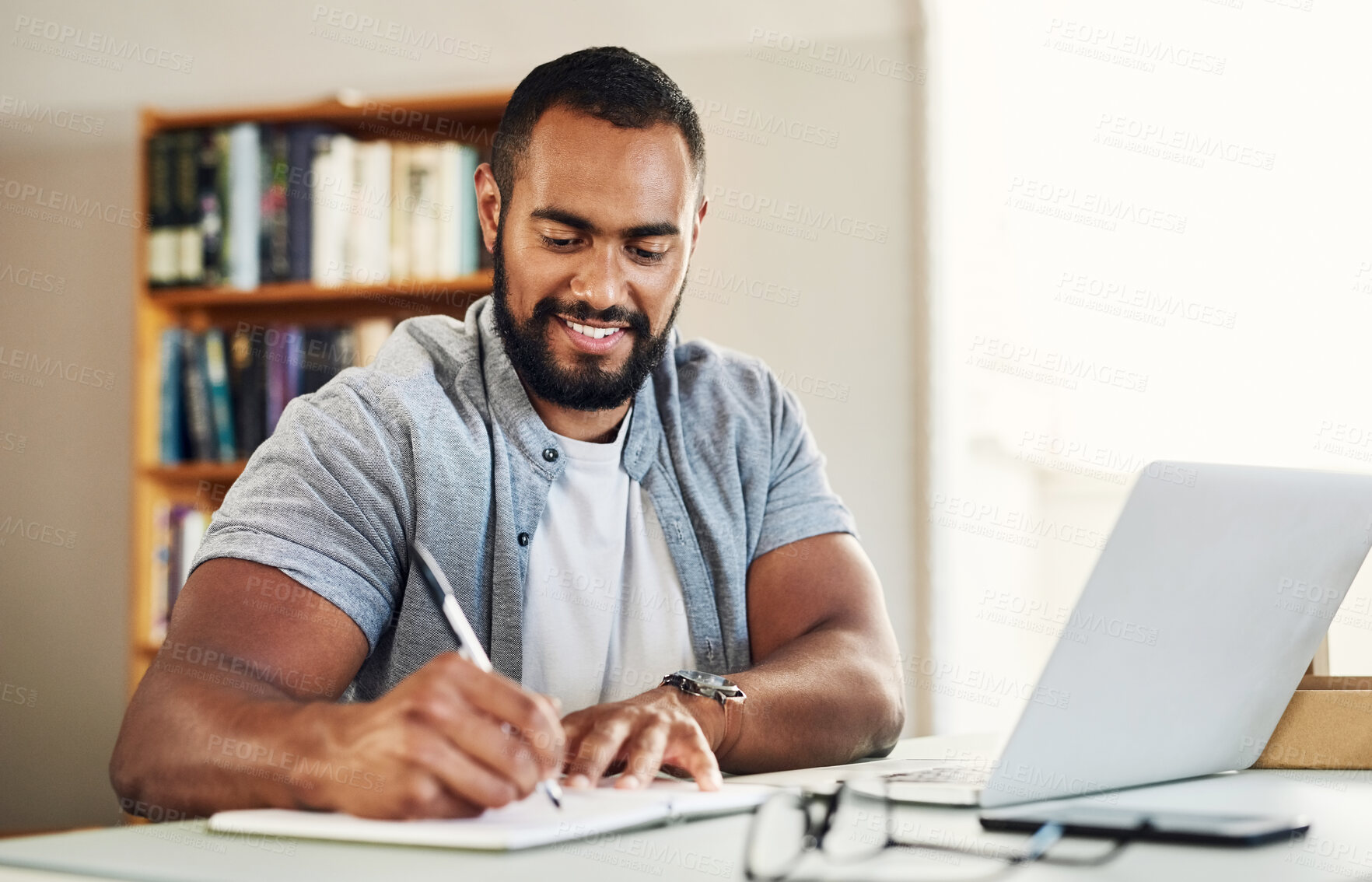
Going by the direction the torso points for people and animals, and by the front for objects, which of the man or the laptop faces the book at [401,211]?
the laptop

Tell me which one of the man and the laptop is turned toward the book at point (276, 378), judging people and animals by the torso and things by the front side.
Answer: the laptop

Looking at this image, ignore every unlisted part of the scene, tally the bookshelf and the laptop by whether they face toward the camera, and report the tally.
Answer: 1

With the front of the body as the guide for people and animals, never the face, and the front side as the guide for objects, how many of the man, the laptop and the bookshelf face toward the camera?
2

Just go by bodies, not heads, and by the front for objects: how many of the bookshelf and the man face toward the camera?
2

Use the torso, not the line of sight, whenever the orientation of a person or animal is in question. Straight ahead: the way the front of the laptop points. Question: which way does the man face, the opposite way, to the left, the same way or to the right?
the opposite way

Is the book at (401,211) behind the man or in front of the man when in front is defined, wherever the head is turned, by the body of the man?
behind

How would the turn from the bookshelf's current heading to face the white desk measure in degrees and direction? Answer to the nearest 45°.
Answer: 0° — it already faces it

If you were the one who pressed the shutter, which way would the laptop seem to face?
facing away from the viewer and to the left of the viewer

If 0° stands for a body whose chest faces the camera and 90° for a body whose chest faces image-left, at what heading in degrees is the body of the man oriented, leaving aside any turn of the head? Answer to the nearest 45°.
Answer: approximately 0°

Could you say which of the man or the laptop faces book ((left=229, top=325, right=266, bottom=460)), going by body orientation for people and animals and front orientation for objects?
the laptop

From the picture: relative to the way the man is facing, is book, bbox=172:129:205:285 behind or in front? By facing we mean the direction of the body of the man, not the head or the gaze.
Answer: behind
